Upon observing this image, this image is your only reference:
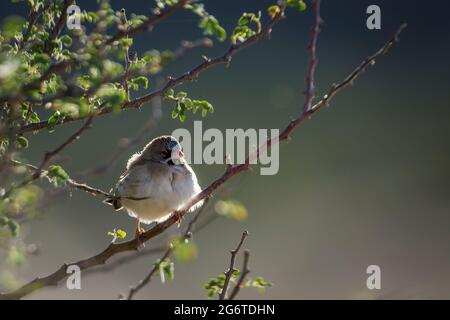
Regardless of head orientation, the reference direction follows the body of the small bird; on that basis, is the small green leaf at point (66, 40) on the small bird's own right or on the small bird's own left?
on the small bird's own right

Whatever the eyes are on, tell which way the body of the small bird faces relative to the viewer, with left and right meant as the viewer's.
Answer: facing the viewer and to the right of the viewer

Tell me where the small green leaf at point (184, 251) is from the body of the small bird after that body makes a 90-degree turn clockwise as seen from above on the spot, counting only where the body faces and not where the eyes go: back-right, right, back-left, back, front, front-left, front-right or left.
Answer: front-left
